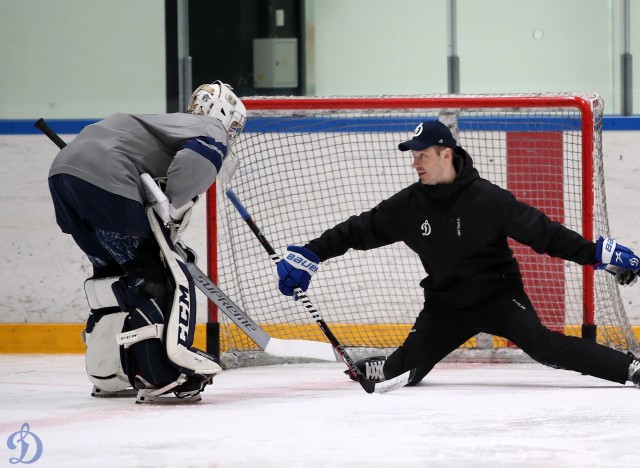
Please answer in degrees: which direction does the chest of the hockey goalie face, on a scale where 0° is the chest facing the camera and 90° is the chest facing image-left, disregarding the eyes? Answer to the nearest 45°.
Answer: approximately 270°

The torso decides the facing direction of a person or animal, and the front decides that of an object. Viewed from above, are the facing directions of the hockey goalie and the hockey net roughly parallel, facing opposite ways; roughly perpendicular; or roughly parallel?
roughly perpendicular

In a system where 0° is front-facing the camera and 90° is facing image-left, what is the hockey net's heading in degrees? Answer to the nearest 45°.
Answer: approximately 0°

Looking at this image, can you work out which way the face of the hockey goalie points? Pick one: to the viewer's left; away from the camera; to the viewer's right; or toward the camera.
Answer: to the viewer's right

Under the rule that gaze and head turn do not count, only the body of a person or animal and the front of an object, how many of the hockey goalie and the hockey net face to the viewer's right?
1
